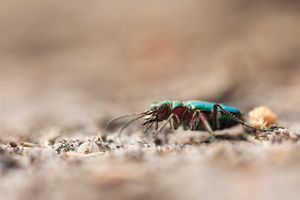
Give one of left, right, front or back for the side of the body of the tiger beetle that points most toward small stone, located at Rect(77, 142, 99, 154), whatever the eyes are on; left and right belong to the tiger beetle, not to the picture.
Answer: front

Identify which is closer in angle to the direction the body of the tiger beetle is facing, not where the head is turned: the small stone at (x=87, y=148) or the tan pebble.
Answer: the small stone

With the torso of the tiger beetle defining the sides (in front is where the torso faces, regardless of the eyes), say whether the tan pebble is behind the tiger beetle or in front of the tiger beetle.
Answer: behind

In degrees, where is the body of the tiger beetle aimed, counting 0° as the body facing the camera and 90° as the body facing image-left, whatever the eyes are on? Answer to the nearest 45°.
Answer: approximately 90°
